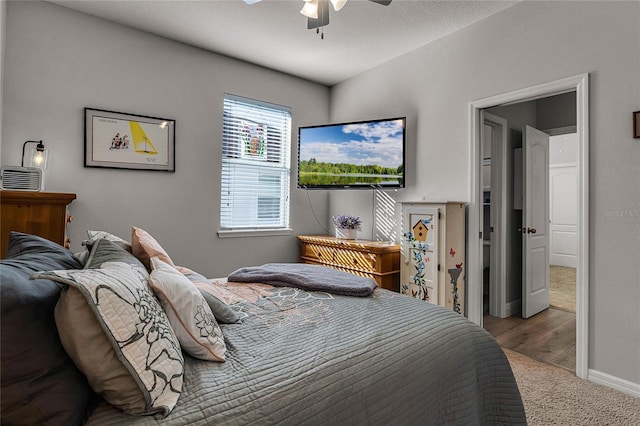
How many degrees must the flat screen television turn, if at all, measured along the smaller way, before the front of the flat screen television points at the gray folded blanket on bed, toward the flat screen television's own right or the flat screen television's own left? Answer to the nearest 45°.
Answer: approximately 45° to the flat screen television's own left

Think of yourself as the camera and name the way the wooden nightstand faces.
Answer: facing to the right of the viewer

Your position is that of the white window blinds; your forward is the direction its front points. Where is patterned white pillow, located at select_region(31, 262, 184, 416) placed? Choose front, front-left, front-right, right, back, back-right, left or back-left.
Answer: front-right

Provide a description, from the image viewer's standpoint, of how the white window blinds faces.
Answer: facing the viewer and to the right of the viewer

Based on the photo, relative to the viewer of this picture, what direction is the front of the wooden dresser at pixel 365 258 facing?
facing the viewer and to the left of the viewer

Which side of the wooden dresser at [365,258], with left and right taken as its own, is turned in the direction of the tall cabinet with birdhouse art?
left

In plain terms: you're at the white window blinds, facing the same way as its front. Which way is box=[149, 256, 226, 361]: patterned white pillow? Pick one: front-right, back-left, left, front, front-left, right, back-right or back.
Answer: front-right

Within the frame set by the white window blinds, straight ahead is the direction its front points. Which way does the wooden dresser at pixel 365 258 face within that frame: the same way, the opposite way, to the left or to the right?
to the right

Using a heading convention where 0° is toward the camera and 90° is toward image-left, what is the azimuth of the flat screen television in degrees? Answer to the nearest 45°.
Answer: approximately 45°

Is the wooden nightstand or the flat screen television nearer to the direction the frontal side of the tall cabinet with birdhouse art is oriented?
the wooden nightstand

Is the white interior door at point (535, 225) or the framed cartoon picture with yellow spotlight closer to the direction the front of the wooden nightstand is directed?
the white interior door

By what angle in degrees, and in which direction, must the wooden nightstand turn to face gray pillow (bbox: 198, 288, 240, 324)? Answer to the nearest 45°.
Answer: approximately 45° to its right
